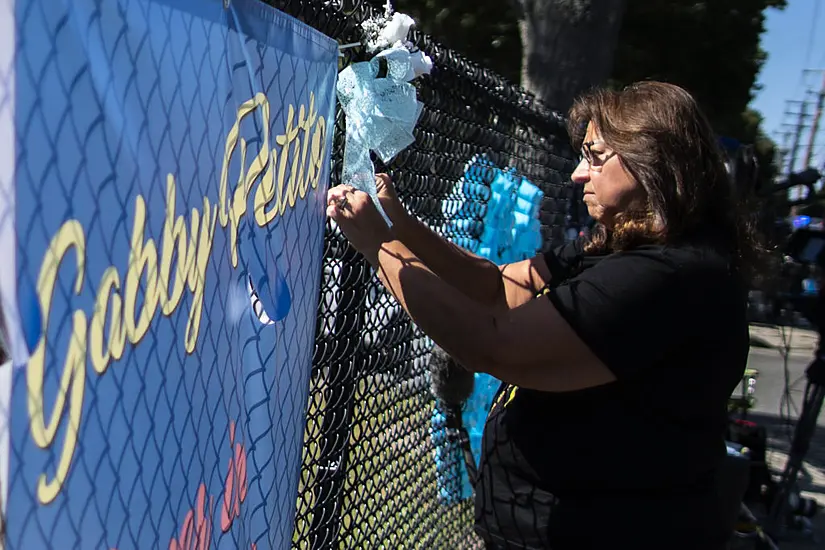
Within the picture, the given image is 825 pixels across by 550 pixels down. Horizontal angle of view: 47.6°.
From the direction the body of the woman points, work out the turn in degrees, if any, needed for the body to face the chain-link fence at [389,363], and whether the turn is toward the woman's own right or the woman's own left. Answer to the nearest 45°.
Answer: approximately 45° to the woman's own right

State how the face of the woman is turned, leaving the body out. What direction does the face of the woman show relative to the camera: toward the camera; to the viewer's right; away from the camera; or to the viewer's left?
to the viewer's left

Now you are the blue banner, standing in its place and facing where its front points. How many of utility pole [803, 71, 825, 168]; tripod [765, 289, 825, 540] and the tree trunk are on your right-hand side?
0

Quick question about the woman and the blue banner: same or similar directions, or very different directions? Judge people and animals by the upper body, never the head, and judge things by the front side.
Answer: very different directions

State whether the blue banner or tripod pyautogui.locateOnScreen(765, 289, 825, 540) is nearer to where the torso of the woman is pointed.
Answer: the blue banner

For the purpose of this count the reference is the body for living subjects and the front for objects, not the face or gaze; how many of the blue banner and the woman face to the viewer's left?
1

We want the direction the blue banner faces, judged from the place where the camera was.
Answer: facing the viewer and to the right of the viewer

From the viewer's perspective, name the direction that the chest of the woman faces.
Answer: to the viewer's left

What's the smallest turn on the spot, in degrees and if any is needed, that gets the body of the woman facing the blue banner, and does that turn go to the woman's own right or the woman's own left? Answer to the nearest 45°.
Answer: approximately 45° to the woman's own left

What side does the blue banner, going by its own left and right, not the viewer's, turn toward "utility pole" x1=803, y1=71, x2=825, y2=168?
left

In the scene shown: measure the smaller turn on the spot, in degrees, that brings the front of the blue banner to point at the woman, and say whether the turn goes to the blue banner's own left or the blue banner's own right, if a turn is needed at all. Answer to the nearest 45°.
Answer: approximately 90° to the blue banner's own left

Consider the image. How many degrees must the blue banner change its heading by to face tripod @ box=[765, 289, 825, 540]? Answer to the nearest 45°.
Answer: approximately 90° to its left

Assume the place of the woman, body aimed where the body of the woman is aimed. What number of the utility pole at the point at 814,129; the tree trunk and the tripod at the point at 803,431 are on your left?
0
